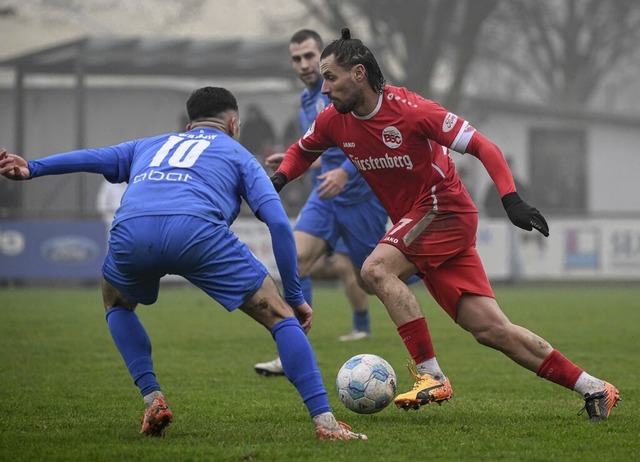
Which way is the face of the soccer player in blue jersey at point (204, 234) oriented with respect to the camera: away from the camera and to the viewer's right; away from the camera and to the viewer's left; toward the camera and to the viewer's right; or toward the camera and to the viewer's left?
away from the camera and to the viewer's right

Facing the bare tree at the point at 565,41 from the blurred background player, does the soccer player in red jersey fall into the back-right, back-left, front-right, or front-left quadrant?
back-right

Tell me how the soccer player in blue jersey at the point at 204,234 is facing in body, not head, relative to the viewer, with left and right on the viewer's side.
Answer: facing away from the viewer and to the right of the viewer

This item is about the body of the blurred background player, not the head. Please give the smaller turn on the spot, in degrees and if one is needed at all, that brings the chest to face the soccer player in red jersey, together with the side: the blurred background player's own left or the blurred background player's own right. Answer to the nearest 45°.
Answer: approximately 45° to the blurred background player's own left

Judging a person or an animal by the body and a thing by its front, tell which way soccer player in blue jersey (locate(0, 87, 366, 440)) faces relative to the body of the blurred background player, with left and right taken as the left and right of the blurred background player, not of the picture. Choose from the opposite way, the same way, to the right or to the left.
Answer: the opposite way

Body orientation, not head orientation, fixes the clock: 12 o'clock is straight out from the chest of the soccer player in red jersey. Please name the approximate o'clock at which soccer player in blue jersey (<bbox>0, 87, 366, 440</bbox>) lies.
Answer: The soccer player in blue jersey is roughly at 12 o'clock from the soccer player in red jersey.

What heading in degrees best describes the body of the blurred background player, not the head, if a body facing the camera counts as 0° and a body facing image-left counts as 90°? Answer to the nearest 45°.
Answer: approximately 45°

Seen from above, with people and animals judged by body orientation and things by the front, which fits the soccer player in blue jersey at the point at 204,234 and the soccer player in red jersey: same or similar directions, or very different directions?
very different directions

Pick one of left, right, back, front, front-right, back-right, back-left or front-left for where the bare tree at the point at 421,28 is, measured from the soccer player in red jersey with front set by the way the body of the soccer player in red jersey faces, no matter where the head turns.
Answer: back-right
